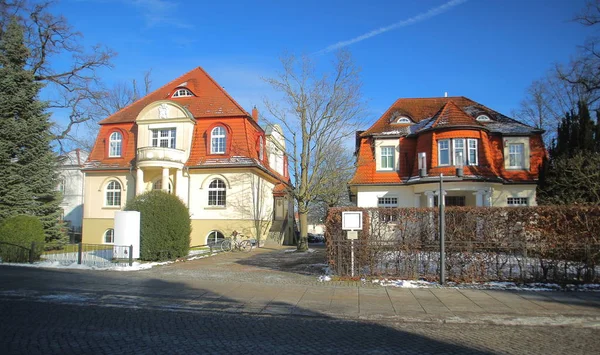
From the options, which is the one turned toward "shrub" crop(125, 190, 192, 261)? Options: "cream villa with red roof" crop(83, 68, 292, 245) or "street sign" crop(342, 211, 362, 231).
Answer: the cream villa with red roof

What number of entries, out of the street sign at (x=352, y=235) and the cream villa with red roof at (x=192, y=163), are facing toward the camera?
2

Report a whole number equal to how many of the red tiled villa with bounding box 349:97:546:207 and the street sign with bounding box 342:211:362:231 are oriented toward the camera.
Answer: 2

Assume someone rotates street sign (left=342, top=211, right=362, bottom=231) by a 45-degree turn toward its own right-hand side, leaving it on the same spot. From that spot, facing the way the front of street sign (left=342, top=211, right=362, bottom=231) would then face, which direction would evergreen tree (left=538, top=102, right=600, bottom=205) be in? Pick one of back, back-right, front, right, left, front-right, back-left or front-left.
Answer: back

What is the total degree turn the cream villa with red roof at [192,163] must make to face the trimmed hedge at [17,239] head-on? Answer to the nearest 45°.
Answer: approximately 45° to its right
